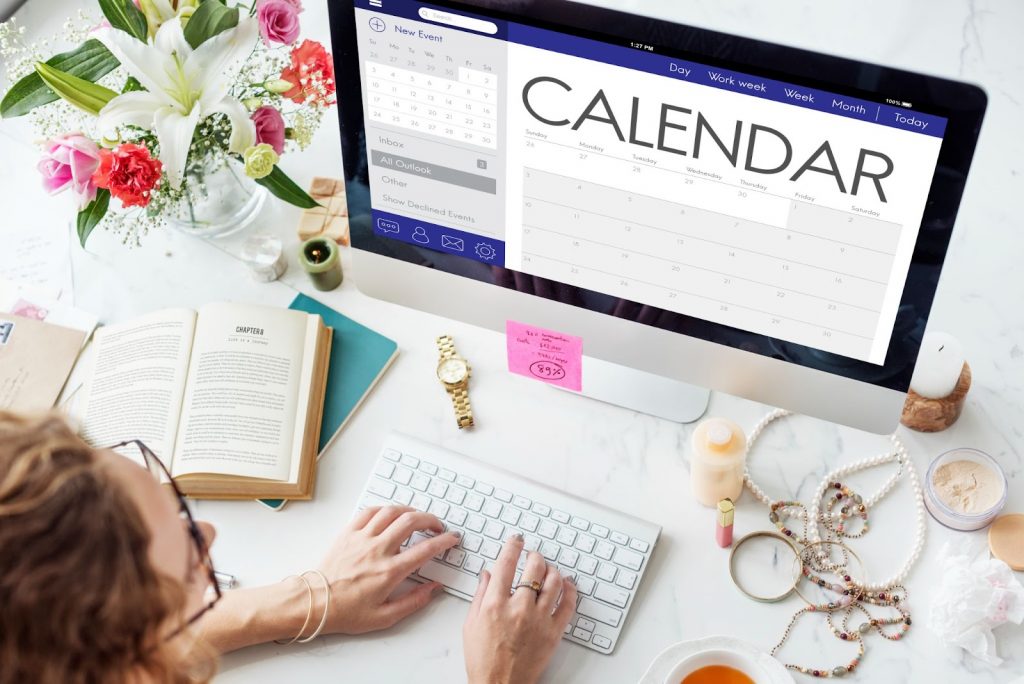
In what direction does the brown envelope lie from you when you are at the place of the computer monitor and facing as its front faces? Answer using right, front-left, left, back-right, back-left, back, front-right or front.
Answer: front-right

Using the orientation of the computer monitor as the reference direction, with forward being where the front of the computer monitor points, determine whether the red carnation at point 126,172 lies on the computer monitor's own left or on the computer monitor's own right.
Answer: on the computer monitor's own right

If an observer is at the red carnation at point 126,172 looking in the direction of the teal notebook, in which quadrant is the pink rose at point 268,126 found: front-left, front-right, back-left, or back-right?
front-left

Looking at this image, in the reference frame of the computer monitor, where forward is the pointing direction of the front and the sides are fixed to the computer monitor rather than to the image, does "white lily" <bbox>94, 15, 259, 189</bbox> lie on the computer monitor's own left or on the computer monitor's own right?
on the computer monitor's own right

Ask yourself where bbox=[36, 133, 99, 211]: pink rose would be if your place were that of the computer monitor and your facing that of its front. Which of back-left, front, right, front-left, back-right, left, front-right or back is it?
front-right

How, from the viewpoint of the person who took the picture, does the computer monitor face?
facing the viewer and to the left of the viewer

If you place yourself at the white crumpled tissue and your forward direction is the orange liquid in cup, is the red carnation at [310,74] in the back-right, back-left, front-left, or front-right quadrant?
front-right
